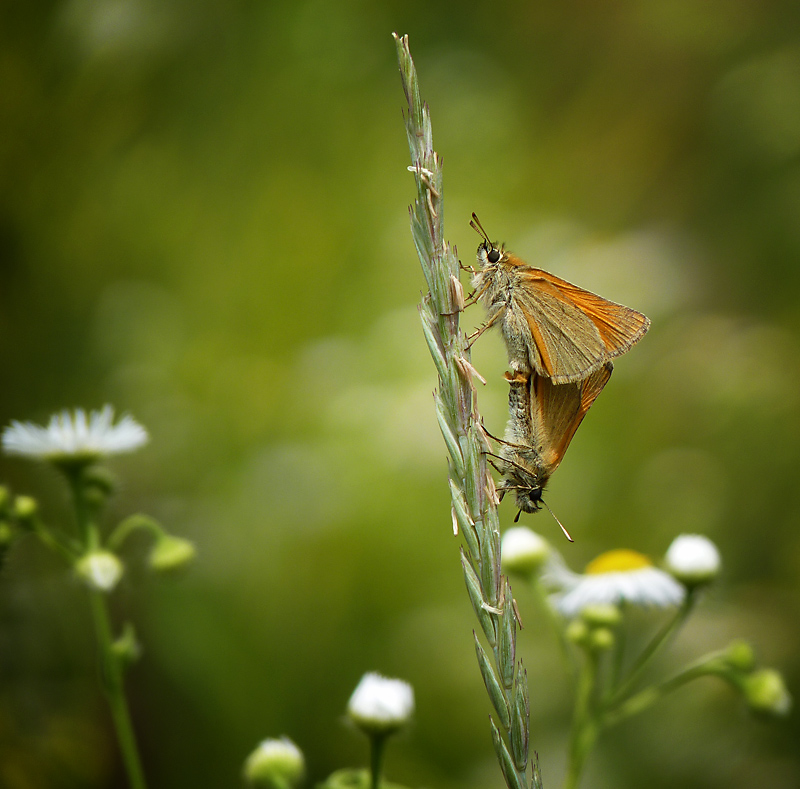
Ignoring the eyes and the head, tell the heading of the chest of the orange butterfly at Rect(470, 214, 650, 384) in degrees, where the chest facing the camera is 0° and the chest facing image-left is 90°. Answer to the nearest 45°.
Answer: approximately 90°
